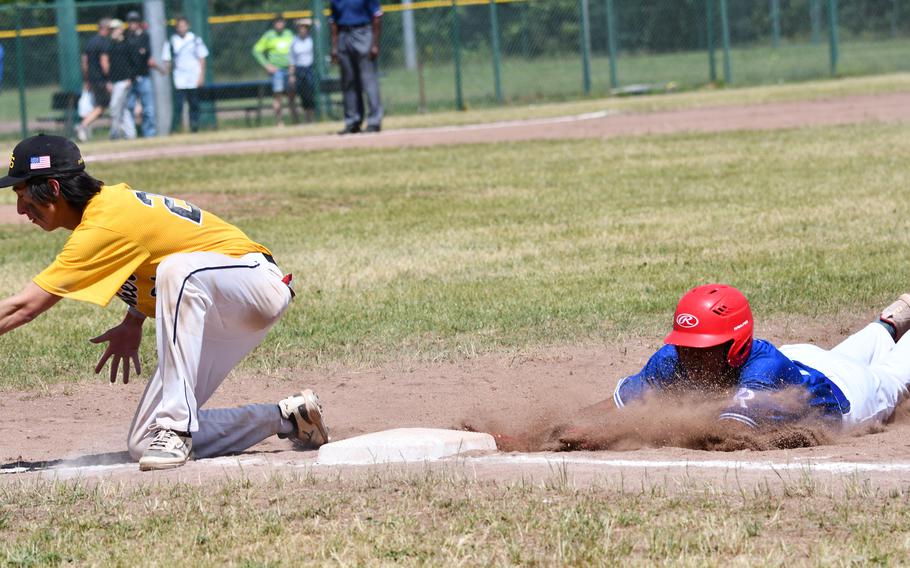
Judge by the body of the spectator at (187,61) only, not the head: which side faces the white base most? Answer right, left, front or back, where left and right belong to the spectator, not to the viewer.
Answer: front

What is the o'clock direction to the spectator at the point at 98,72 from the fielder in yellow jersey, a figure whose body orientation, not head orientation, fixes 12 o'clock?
The spectator is roughly at 3 o'clock from the fielder in yellow jersey.

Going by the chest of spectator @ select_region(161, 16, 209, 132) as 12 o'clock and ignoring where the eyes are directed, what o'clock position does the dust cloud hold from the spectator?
The dust cloud is roughly at 12 o'clock from the spectator.

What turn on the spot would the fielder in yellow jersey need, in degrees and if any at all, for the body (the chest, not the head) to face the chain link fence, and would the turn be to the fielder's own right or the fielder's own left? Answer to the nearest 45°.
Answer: approximately 90° to the fielder's own right

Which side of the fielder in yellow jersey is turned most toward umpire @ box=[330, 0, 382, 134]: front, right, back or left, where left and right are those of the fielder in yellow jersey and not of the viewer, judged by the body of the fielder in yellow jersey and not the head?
right

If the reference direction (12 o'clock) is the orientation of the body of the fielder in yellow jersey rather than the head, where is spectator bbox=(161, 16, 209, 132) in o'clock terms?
The spectator is roughly at 3 o'clock from the fielder in yellow jersey.

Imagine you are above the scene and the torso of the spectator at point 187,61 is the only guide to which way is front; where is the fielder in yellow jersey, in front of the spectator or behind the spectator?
in front

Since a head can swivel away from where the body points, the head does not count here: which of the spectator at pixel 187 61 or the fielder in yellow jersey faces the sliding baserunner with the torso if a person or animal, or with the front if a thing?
the spectator

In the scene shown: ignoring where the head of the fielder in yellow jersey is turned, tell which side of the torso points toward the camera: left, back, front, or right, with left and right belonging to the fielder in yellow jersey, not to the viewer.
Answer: left

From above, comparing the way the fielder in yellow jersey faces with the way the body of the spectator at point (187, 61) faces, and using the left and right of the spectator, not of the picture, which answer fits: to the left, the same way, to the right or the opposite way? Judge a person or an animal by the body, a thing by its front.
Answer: to the right

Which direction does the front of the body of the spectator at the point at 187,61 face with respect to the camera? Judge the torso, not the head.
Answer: toward the camera

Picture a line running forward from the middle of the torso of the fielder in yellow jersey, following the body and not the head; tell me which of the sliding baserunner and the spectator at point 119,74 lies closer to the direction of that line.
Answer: the spectator

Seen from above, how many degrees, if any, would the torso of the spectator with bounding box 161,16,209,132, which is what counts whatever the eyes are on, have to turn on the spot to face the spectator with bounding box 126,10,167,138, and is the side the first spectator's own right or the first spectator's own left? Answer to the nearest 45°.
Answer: approximately 45° to the first spectator's own right

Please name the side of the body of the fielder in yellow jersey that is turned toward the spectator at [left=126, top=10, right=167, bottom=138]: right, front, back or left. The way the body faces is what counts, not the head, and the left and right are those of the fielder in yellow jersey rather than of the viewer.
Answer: right

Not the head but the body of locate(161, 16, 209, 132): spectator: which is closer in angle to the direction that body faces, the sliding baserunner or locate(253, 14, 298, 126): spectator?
the sliding baserunner

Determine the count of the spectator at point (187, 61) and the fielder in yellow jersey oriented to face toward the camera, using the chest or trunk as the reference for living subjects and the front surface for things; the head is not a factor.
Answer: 1
